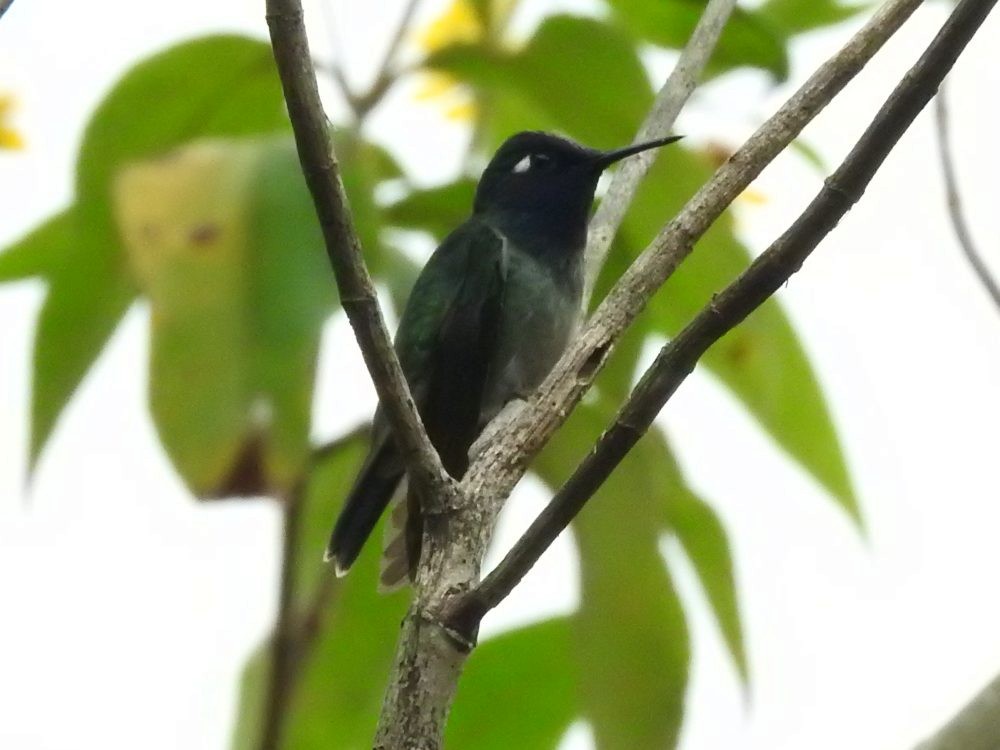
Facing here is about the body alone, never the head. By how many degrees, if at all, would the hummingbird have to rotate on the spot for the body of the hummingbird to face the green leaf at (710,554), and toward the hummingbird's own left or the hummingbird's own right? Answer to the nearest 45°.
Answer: approximately 45° to the hummingbird's own right

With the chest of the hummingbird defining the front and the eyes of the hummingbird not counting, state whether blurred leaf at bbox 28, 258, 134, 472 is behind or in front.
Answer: behind

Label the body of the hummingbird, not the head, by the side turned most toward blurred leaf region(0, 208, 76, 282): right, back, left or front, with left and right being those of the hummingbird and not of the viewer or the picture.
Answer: back

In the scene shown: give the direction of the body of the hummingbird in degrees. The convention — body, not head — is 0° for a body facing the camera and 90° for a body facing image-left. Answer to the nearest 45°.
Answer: approximately 270°

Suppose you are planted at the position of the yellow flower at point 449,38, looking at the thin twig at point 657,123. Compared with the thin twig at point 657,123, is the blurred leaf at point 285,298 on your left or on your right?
right

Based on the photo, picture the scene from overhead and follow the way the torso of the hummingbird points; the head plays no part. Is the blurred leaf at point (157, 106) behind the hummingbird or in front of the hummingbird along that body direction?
behind
